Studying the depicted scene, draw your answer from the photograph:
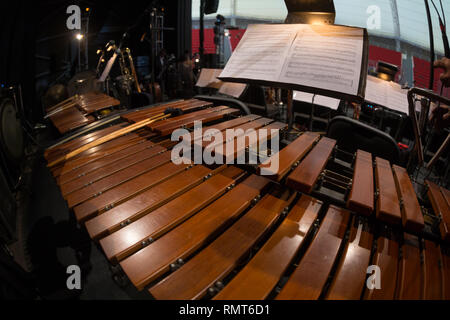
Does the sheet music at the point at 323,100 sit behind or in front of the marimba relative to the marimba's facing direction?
behind

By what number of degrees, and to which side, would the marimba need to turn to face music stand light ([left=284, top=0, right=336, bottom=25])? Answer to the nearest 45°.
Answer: approximately 180°

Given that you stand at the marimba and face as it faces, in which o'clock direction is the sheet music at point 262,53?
The sheet music is roughly at 6 o'clock from the marimba.

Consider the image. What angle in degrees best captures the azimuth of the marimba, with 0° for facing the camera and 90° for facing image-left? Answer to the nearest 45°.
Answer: approximately 0°

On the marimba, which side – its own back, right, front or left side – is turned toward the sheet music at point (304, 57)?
back
